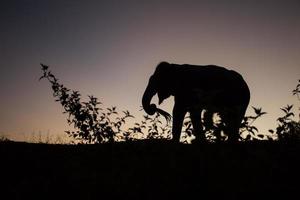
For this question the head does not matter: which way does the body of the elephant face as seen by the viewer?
to the viewer's left
